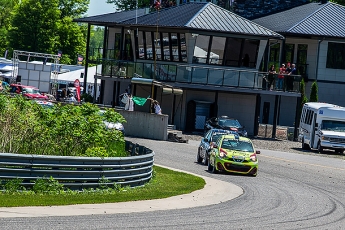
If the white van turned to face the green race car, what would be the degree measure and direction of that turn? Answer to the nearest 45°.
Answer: approximately 45° to its right

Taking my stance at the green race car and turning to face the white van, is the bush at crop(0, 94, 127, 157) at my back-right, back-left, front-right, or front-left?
back-left

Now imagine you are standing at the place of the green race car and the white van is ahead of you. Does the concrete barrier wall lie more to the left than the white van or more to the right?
left

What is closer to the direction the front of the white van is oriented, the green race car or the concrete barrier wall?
the green race car
